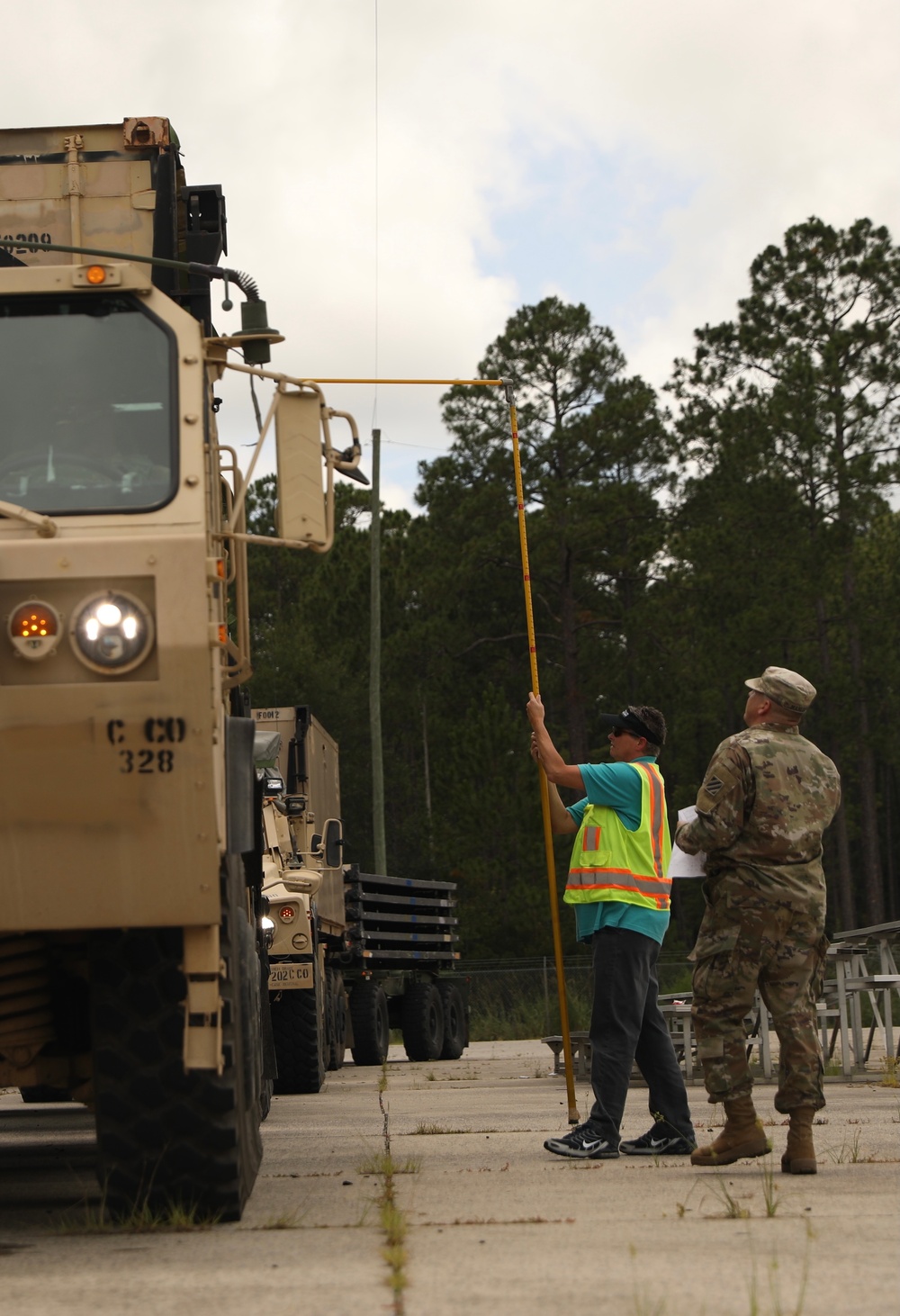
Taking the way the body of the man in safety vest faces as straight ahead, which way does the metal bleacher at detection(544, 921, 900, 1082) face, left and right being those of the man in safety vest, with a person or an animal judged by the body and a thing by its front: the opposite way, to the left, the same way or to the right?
the same way

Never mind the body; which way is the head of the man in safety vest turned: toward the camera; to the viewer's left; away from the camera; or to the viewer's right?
to the viewer's left

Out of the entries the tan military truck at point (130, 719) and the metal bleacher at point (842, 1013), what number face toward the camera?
1

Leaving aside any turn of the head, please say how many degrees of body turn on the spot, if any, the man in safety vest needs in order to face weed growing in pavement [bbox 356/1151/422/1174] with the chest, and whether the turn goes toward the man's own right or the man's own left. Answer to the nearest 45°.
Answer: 0° — they already face it

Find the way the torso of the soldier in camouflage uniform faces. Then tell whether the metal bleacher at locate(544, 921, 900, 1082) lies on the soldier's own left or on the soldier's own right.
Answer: on the soldier's own right

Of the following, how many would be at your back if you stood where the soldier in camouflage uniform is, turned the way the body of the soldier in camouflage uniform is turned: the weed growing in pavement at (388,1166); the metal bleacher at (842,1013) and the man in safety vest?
0

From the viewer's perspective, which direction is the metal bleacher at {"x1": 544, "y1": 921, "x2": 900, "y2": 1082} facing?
to the viewer's left

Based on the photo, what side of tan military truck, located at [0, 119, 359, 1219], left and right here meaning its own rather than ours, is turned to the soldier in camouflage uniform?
left

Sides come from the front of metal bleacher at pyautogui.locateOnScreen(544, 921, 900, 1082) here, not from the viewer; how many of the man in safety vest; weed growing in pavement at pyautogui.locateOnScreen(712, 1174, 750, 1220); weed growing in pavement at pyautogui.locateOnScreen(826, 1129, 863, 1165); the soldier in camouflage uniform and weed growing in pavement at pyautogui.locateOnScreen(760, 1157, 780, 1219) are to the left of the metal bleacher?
5

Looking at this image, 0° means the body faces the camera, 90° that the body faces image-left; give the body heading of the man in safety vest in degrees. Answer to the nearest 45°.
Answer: approximately 90°

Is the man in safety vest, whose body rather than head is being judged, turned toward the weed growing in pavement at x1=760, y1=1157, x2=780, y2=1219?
no

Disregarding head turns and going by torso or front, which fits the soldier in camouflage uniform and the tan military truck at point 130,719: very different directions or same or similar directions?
very different directions

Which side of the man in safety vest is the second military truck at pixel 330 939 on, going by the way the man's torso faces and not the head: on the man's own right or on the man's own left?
on the man's own right

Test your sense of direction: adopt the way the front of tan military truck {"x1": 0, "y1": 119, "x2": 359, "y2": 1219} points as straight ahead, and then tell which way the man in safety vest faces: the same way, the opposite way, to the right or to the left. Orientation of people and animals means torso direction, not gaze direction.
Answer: to the right

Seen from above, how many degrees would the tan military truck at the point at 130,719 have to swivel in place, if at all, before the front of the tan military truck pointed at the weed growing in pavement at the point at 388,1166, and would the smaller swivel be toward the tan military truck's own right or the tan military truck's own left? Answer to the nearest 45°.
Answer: approximately 135° to the tan military truck's own left

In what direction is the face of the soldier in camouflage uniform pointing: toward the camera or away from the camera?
away from the camera

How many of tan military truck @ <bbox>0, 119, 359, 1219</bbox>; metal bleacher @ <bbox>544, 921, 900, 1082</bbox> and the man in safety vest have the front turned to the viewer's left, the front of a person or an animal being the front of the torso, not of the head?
2

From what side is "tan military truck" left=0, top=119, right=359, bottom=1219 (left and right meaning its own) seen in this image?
front
